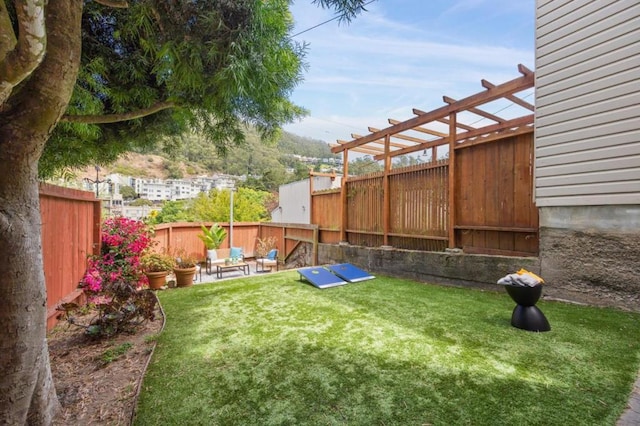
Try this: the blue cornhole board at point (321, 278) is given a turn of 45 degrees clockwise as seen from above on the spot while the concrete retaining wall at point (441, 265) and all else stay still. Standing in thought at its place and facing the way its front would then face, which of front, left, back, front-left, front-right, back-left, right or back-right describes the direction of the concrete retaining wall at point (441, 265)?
left

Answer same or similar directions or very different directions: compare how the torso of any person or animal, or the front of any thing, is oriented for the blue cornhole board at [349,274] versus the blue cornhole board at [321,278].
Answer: same or similar directions

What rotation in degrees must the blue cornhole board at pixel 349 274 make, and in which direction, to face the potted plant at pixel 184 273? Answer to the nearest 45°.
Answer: approximately 135° to its right

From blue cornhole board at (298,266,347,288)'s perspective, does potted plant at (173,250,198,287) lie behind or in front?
behind

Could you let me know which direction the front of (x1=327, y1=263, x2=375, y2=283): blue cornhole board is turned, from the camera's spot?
facing the viewer and to the right of the viewer

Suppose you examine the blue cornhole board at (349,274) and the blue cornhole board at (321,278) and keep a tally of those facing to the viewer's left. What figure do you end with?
0

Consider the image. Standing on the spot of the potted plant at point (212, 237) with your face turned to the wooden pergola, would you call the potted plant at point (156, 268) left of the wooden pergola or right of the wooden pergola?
right
